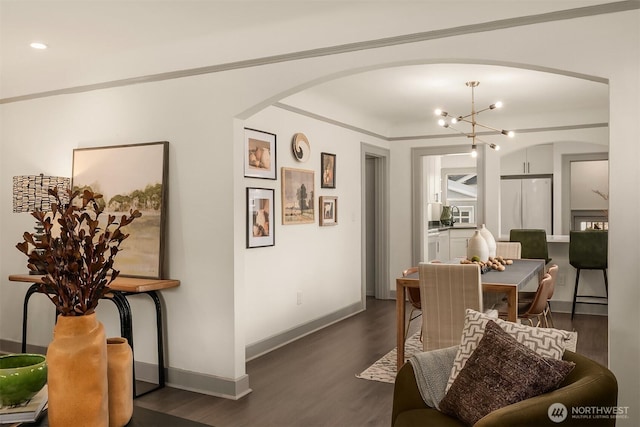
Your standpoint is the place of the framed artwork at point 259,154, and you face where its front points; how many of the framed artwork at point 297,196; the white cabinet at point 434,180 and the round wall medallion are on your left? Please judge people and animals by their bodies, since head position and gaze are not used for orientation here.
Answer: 3

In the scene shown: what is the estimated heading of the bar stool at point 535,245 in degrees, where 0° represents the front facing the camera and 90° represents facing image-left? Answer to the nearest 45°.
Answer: approximately 180°

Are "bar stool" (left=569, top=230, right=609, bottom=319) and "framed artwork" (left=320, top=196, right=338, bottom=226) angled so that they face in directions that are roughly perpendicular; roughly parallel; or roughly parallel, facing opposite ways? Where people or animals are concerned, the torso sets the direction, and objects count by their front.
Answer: roughly perpendicular

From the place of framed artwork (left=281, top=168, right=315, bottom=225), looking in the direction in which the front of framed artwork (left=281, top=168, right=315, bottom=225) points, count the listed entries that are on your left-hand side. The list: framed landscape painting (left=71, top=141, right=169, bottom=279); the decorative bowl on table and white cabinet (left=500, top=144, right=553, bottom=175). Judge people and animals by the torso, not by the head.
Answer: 1

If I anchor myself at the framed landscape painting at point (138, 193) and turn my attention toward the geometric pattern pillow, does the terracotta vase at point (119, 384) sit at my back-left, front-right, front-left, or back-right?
front-right

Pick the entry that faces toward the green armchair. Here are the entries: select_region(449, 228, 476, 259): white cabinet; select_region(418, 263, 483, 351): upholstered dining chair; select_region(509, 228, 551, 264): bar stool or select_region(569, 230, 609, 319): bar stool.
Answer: the white cabinet

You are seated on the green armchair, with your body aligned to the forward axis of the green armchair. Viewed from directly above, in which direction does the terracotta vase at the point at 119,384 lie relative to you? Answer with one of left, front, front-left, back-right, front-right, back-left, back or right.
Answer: front

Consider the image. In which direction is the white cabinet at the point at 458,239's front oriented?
toward the camera

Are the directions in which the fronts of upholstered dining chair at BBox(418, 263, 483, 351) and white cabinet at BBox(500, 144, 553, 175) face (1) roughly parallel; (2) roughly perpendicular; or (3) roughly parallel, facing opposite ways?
roughly parallel, facing opposite ways

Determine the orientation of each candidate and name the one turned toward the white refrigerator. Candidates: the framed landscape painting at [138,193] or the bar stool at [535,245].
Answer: the bar stool

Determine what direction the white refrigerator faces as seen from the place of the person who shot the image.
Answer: facing the viewer

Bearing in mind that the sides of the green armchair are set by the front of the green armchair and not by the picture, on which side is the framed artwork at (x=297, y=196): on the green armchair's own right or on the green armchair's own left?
on the green armchair's own right

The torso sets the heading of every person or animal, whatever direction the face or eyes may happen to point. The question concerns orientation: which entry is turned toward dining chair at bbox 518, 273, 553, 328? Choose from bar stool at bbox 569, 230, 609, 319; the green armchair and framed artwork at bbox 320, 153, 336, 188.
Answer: the framed artwork

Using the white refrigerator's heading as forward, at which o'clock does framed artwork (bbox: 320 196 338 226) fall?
The framed artwork is roughly at 1 o'clock from the white refrigerator.
